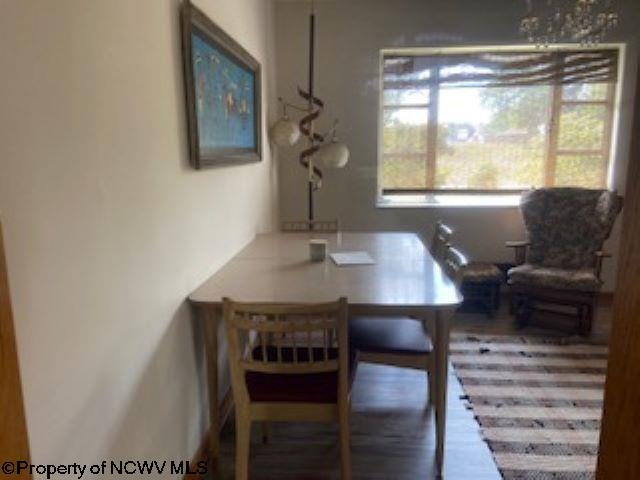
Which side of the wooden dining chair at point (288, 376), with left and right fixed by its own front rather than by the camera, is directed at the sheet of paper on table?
front

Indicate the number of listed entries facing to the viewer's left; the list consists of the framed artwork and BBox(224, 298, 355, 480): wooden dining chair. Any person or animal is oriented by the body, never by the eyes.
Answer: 0

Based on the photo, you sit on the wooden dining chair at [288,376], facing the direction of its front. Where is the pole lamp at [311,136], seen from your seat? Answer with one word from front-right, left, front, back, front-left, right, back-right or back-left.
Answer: front

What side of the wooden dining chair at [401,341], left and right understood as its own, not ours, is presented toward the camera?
left

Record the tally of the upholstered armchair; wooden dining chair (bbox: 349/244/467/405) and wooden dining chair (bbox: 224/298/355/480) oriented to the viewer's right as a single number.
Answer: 0

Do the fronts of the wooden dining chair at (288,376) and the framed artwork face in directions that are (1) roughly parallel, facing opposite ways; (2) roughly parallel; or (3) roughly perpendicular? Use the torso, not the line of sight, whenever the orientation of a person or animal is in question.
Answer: roughly perpendicular

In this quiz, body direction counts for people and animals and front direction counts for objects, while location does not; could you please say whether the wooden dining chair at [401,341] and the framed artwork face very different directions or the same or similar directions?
very different directions

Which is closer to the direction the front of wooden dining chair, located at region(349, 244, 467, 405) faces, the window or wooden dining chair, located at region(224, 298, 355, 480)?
the wooden dining chair

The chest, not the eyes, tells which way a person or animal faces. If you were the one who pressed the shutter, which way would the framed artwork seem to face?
facing to the right of the viewer

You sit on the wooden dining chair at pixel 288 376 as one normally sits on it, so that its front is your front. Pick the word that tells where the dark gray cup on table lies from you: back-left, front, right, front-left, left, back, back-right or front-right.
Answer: front

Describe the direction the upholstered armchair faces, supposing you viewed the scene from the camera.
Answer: facing the viewer and to the left of the viewer

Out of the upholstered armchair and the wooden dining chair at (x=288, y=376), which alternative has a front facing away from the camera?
the wooden dining chair

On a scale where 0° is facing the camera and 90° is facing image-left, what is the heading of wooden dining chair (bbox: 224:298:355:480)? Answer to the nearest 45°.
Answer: approximately 180°
